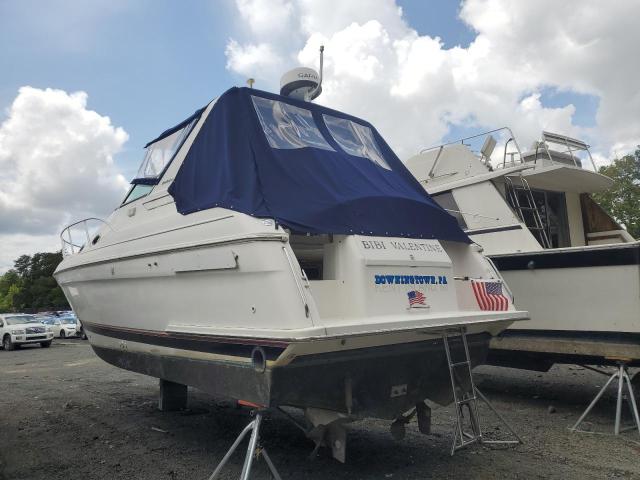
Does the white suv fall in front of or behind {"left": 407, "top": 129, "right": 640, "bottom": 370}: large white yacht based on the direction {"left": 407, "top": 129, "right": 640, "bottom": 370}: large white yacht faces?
in front

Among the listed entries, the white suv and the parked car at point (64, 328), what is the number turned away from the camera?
0

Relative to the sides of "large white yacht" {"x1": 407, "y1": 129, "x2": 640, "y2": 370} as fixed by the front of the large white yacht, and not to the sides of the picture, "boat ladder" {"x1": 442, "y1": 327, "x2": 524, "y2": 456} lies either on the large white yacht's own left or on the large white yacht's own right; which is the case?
on the large white yacht's own left

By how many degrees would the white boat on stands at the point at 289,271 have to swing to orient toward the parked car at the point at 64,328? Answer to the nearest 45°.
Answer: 0° — it already faces it

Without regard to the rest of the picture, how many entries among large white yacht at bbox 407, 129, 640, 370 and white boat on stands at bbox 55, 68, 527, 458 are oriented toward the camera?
0

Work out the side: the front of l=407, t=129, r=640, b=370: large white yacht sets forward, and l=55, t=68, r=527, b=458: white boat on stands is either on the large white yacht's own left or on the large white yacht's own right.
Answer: on the large white yacht's own left

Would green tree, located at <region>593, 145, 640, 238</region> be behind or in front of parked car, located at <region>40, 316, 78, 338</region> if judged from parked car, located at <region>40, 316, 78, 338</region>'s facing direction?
in front

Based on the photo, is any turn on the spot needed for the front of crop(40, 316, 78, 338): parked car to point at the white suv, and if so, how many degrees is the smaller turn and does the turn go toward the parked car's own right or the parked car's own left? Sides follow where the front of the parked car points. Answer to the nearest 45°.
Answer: approximately 45° to the parked car's own right

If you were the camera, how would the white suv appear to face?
facing the viewer and to the right of the viewer

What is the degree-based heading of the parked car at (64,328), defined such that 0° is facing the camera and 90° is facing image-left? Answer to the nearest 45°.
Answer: approximately 315°

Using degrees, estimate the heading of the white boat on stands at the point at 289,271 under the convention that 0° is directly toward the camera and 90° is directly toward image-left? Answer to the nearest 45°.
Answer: approximately 135°

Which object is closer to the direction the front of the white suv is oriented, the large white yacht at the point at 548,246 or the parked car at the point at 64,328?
the large white yacht
